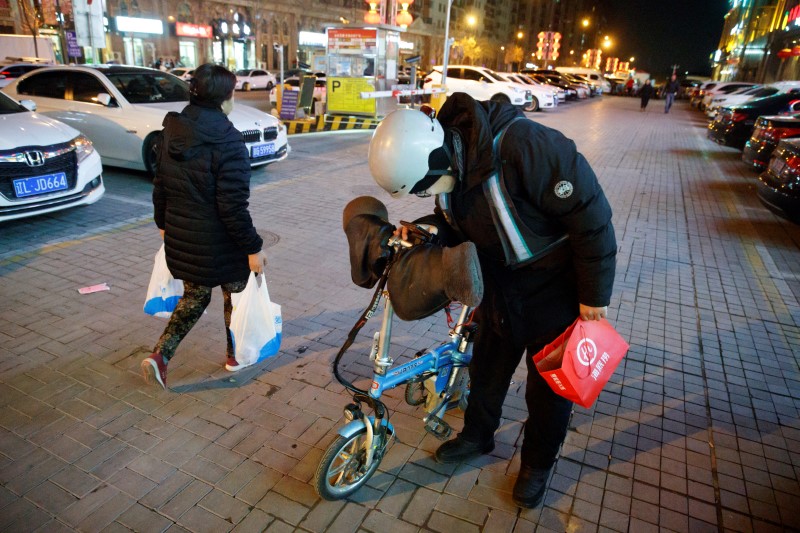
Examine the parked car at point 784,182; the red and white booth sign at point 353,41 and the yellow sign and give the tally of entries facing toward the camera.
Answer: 2

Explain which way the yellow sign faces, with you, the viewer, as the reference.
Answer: facing the viewer

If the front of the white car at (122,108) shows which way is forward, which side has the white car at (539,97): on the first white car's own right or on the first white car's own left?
on the first white car's own left

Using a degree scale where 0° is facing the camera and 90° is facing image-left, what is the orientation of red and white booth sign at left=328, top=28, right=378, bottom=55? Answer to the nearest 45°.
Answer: approximately 0°

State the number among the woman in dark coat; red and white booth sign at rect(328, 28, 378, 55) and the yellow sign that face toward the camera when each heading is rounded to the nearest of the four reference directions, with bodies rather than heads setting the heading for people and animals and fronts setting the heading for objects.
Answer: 2

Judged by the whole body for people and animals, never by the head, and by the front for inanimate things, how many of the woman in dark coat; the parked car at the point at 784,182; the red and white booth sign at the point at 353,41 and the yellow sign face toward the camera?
2

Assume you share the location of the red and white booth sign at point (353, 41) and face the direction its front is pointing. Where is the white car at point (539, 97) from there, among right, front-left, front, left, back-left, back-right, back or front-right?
back-left

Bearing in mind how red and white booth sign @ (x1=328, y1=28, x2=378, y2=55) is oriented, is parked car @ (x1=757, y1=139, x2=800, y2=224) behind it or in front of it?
in front

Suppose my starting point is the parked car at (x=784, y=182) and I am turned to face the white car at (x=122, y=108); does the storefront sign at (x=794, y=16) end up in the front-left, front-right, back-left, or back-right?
back-right
